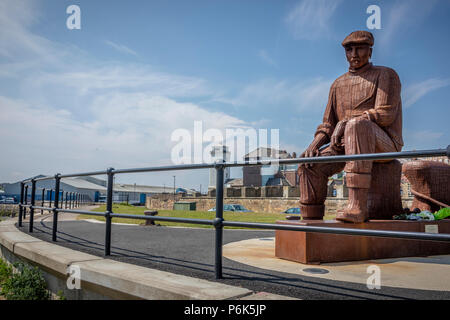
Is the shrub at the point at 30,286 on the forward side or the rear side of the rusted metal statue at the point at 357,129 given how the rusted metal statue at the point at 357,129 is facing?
on the forward side

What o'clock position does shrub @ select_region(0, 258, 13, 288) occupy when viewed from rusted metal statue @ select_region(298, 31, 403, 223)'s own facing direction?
The shrub is roughly at 1 o'clock from the rusted metal statue.

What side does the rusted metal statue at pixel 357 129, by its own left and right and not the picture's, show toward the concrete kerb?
front

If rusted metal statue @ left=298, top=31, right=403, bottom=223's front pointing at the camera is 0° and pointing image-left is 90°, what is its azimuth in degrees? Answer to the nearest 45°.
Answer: approximately 45°
